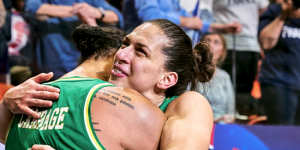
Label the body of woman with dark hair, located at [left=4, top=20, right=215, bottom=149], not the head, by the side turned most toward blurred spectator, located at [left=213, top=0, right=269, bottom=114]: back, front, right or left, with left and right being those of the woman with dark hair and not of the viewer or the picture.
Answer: back

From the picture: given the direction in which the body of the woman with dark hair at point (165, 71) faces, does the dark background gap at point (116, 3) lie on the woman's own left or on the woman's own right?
on the woman's own right

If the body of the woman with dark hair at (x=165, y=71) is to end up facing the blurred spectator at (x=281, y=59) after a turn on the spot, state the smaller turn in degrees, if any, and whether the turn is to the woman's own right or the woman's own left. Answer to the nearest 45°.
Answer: approximately 180°

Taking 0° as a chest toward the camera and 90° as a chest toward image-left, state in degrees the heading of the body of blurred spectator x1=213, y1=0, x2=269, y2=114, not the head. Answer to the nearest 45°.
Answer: approximately 45°

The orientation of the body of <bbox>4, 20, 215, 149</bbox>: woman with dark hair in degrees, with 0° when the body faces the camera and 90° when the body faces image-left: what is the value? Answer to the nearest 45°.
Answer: approximately 45°
